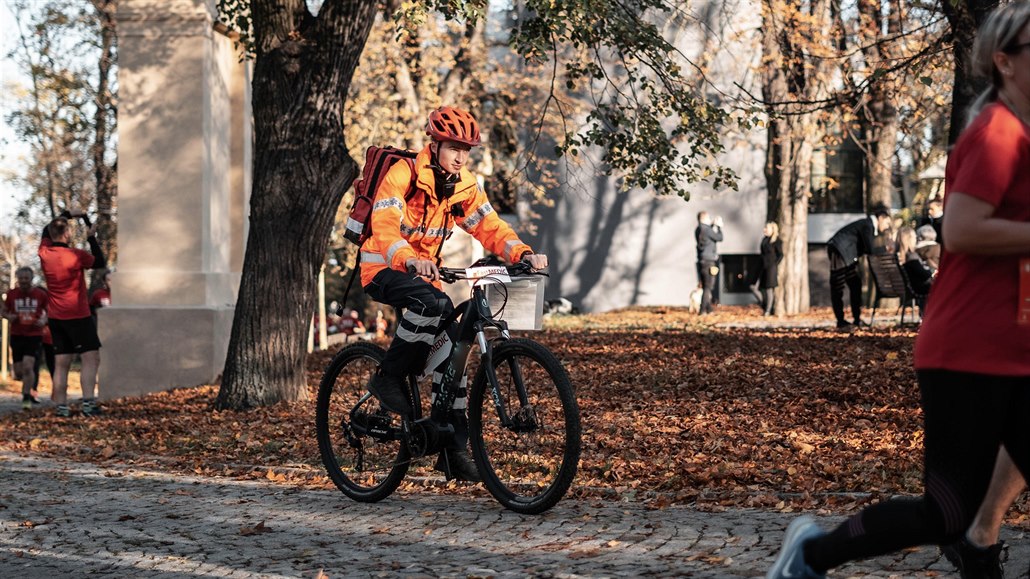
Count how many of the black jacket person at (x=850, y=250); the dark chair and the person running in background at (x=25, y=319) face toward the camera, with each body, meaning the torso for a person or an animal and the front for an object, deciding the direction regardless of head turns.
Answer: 1

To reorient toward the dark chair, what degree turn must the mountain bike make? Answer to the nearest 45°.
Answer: approximately 90° to its left

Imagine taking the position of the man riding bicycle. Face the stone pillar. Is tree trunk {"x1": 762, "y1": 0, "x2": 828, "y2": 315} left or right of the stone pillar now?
right

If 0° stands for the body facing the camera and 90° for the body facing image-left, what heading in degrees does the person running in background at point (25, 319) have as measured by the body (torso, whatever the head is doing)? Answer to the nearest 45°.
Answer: approximately 0°

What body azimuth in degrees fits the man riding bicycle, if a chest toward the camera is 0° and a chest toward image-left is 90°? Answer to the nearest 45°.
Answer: approximately 315°

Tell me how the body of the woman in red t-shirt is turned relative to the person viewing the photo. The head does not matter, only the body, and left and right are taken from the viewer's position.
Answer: facing to the right of the viewer

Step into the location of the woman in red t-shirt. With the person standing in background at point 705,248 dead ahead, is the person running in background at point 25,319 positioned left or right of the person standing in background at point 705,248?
left

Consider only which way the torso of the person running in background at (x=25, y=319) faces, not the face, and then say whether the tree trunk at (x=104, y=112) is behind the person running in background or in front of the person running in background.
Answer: behind
